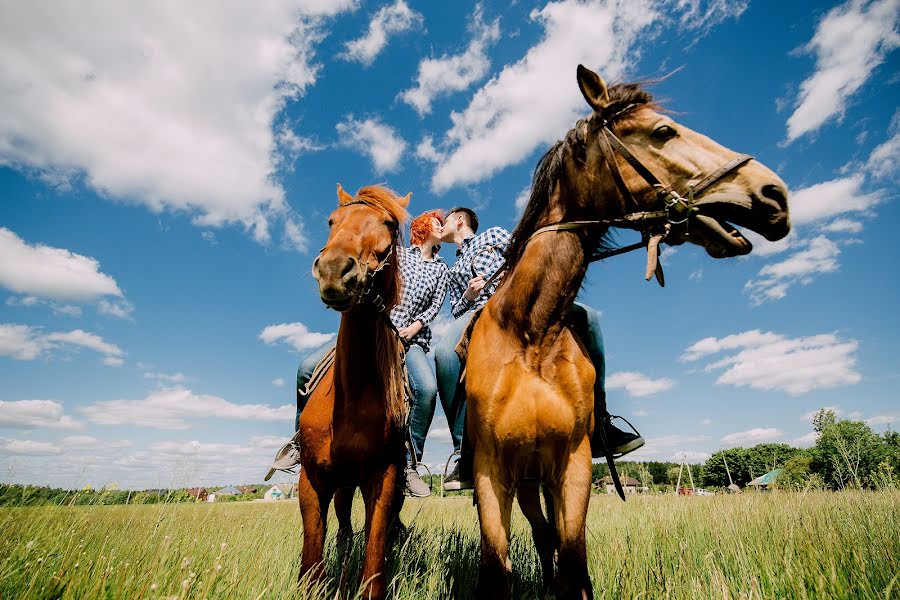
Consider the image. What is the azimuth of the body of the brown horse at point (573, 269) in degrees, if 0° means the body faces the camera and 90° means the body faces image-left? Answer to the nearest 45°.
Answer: approximately 0°

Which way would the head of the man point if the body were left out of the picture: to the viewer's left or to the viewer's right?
to the viewer's left
